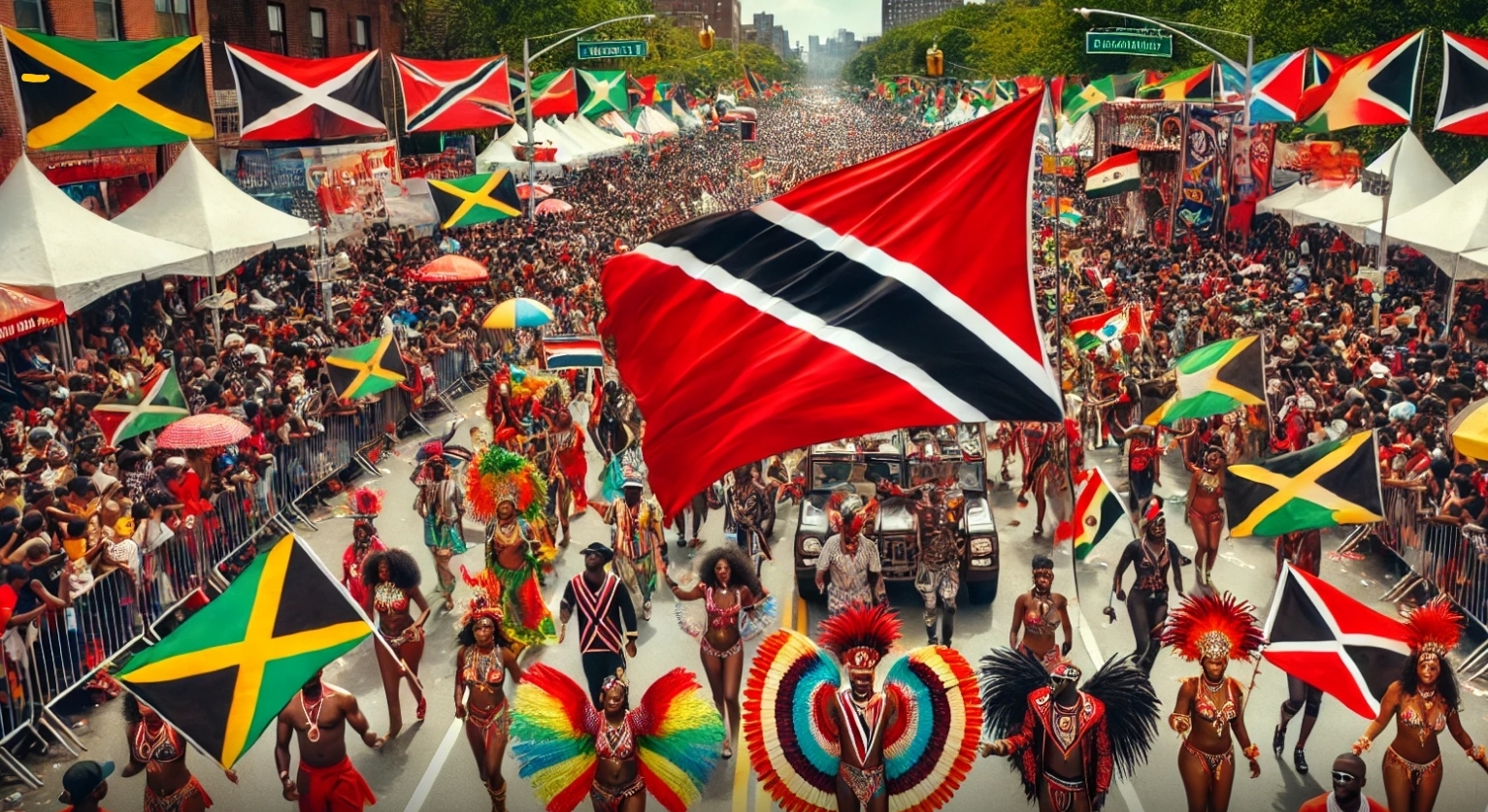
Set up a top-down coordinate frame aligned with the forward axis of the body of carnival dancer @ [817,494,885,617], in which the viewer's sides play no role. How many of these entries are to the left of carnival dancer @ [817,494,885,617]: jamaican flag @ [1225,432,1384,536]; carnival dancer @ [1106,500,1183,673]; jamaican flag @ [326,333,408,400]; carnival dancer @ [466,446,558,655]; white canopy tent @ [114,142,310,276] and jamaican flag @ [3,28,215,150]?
2

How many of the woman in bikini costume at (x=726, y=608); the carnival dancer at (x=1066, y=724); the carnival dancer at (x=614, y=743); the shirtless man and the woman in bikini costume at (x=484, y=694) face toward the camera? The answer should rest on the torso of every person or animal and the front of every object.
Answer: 5

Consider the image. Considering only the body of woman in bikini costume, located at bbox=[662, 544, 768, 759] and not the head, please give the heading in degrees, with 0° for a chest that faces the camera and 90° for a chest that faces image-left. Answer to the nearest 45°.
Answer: approximately 0°

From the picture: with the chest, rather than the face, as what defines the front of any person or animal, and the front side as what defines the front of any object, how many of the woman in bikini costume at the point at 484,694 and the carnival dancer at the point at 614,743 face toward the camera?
2

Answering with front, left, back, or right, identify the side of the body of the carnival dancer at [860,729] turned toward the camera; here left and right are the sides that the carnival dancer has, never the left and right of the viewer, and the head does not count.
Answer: front

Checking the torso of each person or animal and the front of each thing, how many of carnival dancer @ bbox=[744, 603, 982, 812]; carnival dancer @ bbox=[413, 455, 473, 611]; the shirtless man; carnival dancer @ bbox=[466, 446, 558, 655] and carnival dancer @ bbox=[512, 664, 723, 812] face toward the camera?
5

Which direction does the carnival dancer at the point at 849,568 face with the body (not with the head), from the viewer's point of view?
toward the camera

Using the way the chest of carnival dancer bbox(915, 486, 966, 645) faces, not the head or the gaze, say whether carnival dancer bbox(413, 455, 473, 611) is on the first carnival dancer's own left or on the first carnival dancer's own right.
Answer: on the first carnival dancer's own right

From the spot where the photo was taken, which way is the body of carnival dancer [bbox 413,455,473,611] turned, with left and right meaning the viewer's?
facing the viewer

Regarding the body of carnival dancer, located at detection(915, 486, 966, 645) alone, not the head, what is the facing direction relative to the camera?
toward the camera

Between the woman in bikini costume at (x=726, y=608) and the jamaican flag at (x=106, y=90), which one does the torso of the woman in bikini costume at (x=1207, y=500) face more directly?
the woman in bikini costume

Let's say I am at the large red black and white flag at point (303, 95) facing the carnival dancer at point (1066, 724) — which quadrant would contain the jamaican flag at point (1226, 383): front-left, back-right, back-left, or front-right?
front-left

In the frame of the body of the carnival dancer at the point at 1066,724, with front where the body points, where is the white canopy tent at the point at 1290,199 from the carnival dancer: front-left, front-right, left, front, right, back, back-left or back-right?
back

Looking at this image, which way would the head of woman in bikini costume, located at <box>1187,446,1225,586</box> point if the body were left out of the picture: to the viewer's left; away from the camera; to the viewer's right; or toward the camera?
toward the camera

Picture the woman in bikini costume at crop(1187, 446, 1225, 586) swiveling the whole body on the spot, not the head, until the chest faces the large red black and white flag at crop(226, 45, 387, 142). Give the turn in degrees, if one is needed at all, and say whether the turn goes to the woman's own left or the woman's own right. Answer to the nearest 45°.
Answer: approximately 135° to the woman's own right
